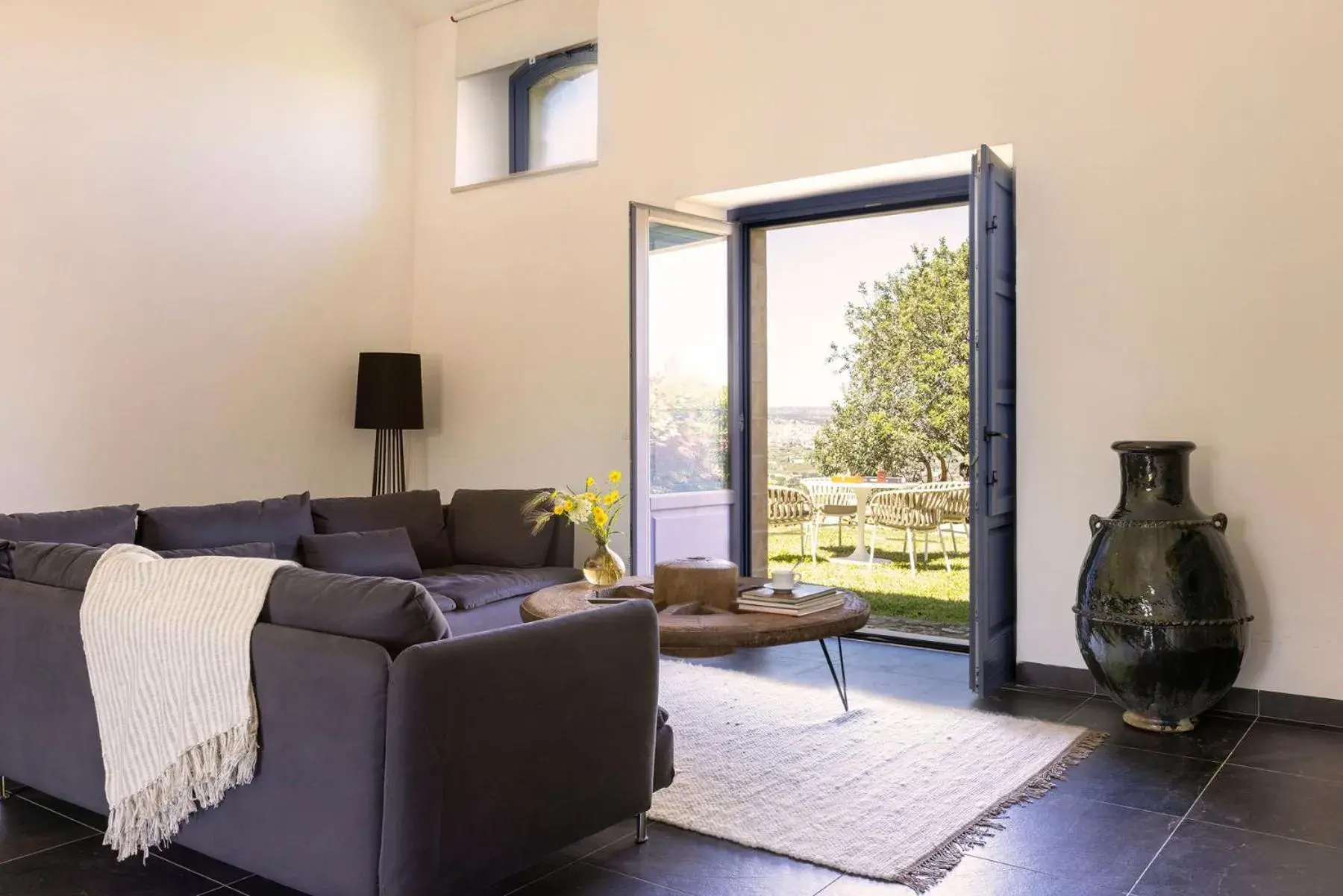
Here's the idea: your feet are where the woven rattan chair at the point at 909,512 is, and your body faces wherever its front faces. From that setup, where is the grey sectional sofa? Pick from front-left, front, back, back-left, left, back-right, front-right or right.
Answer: back-left

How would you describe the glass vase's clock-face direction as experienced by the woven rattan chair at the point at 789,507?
The glass vase is roughly at 5 o'clock from the woven rattan chair.

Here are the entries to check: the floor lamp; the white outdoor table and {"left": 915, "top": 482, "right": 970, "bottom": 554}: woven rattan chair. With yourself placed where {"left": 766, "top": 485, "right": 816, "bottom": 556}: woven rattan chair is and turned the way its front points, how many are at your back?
1

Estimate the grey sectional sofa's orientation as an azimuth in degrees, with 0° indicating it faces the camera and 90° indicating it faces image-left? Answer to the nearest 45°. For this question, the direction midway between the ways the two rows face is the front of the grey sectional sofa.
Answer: approximately 225°

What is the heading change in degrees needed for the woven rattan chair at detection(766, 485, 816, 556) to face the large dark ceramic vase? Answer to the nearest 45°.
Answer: approximately 135° to its right

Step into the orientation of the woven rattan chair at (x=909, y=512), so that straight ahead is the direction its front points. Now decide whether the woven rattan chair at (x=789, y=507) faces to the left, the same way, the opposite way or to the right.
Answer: to the right

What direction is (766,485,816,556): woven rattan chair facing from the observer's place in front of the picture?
facing away from the viewer and to the right of the viewer

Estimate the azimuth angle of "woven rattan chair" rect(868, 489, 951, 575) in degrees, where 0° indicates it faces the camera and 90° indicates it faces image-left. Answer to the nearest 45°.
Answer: approximately 135°
